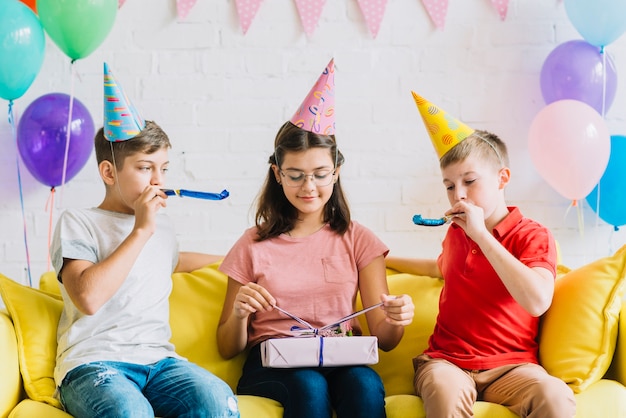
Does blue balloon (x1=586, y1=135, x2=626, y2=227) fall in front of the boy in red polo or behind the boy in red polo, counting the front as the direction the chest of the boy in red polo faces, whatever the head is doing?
behind

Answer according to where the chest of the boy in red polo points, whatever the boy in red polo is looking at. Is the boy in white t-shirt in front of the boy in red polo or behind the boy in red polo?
in front

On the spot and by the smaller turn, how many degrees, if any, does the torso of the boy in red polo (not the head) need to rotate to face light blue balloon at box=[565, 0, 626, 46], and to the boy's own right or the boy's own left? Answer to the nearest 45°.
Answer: approximately 180°

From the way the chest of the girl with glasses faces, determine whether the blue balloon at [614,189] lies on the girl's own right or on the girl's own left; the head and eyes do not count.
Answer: on the girl's own left

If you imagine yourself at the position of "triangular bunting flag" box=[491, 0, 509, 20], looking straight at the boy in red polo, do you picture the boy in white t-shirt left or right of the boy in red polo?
right

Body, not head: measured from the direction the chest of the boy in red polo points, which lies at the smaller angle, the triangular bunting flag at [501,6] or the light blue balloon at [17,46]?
the light blue balloon

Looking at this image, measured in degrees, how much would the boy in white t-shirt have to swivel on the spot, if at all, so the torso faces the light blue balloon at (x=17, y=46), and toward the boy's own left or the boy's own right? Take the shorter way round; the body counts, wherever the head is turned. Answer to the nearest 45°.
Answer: approximately 180°

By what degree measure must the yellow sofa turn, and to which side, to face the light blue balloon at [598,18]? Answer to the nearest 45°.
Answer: approximately 135° to its left

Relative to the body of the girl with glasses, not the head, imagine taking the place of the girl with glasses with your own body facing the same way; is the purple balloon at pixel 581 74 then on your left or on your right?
on your left

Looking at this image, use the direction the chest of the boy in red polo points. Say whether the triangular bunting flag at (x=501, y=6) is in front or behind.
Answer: behind

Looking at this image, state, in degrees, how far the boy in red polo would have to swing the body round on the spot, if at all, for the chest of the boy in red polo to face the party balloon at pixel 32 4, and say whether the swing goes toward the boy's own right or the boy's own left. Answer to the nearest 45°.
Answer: approximately 45° to the boy's own right

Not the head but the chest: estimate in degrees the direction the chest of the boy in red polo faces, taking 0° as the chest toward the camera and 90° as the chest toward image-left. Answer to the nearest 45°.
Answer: approximately 45°
